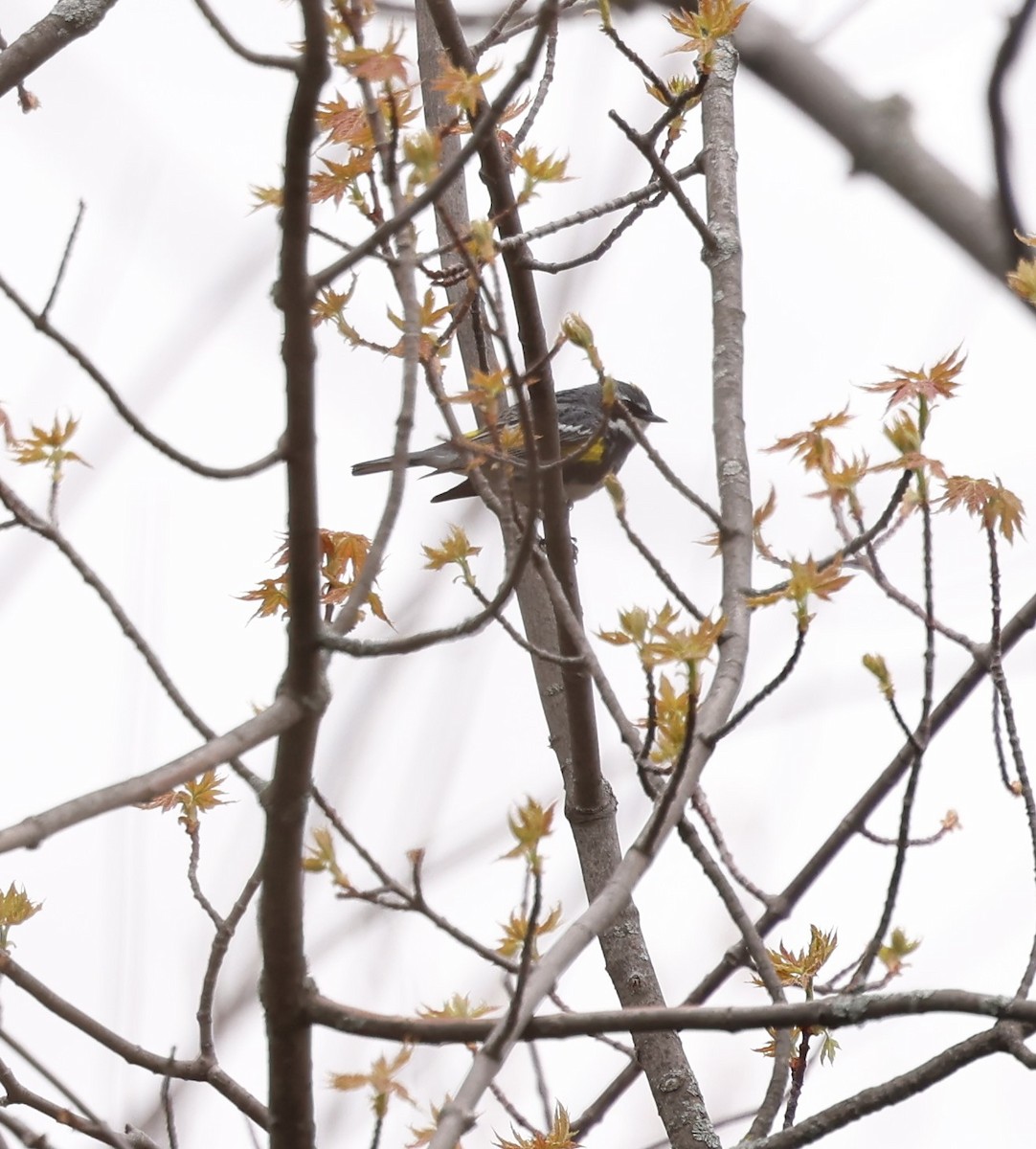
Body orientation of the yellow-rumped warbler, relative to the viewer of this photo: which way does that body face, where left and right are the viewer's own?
facing to the right of the viewer
